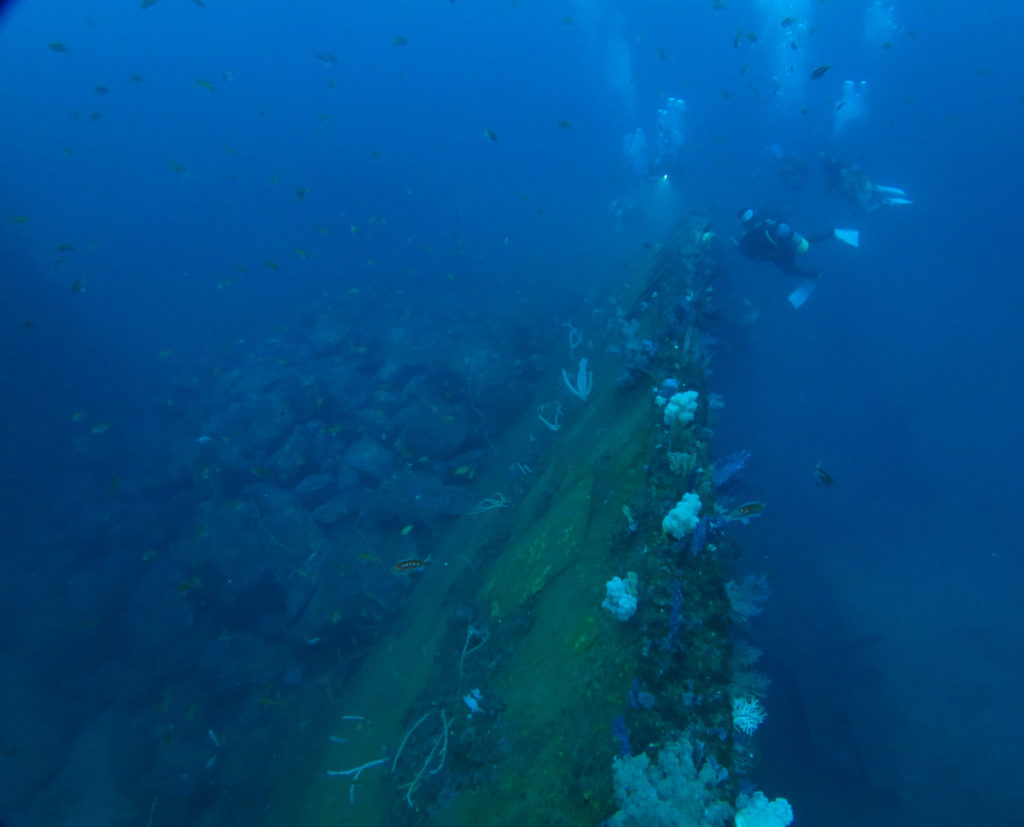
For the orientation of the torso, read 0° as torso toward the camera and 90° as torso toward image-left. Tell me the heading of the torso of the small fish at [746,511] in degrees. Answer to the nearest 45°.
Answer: approximately 90°

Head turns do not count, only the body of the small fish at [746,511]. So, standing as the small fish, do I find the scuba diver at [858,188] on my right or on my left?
on my right

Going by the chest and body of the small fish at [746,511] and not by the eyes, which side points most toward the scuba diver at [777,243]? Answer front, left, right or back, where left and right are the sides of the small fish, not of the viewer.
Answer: right

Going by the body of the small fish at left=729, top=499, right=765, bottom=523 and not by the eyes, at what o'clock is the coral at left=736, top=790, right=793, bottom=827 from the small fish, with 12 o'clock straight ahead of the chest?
The coral is roughly at 3 o'clock from the small fish.

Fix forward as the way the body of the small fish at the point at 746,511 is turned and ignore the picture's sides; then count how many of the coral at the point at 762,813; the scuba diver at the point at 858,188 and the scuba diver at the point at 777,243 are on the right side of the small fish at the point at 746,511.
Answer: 2
